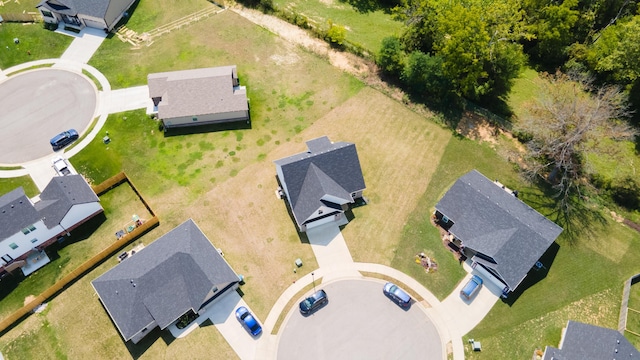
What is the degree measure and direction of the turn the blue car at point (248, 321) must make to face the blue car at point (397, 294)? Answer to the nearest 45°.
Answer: approximately 135° to its right

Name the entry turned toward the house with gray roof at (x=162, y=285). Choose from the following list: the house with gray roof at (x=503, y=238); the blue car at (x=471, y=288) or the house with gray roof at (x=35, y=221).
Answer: the house with gray roof at (x=503, y=238)

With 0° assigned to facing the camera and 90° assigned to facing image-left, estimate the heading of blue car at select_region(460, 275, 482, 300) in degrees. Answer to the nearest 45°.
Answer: approximately 225°

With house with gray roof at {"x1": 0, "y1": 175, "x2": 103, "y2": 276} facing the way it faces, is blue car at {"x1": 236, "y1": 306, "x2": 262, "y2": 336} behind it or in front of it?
behind

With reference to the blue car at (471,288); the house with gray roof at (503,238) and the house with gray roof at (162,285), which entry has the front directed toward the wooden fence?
the house with gray roof at (503,238)

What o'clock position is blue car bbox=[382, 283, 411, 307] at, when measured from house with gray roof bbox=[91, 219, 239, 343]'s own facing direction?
The blue car is roughly at 11 o'clock from the house with gray roof.

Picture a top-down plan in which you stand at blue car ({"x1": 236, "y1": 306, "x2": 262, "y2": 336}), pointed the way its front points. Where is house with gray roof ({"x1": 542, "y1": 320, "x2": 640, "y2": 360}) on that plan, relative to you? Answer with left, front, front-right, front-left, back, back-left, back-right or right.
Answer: back-right

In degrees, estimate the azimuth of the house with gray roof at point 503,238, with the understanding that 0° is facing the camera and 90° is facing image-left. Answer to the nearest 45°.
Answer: approximately 45°

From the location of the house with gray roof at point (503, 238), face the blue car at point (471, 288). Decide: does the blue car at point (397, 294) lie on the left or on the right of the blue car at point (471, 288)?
right

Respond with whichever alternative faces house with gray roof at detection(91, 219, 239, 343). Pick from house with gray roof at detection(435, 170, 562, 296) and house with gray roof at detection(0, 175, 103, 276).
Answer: house with gray roof at detection(435, 170, 562, 296)
